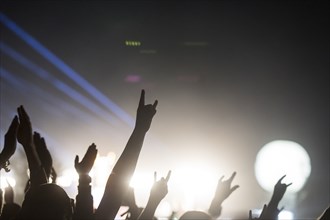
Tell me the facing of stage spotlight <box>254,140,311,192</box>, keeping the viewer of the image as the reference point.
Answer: facing the viewer
